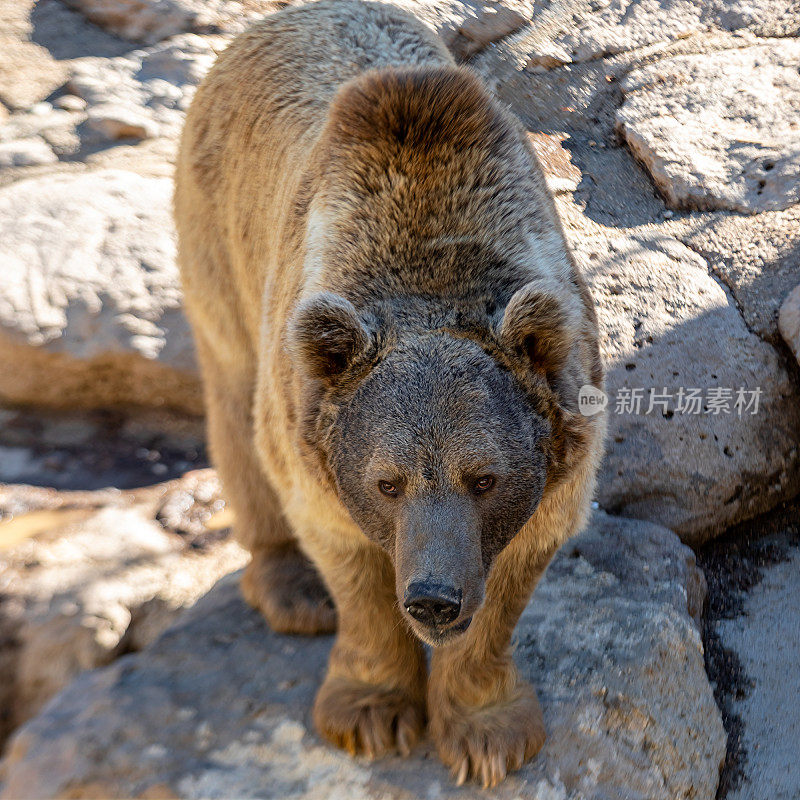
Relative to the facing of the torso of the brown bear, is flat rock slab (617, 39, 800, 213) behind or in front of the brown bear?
behind

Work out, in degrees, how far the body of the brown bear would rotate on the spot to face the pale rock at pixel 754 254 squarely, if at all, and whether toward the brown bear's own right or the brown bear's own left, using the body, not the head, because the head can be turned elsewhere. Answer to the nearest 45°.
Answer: approximately 135° to the brown bear's own left

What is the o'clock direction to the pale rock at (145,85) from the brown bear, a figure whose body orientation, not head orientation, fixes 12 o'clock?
The pale rock is roughly at 5 o'clock from the brown bear.

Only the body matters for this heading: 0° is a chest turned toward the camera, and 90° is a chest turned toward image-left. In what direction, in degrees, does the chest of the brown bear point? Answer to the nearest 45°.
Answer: approximately 0°

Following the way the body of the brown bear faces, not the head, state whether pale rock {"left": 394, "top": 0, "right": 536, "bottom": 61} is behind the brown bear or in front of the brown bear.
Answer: behind

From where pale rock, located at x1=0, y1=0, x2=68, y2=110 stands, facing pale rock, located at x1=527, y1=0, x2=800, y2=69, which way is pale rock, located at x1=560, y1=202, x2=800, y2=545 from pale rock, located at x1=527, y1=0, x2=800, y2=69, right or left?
right

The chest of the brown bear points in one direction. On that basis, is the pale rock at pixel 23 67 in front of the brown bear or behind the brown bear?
behind

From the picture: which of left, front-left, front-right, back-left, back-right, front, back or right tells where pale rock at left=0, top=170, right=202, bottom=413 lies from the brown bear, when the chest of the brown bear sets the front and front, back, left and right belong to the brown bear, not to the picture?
back-right

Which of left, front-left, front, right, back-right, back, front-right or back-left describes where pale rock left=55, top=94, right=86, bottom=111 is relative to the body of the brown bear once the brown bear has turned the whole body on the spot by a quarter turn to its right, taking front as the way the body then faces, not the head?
front-right
